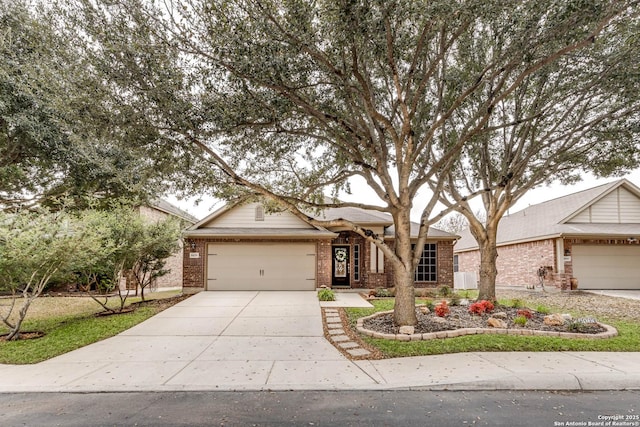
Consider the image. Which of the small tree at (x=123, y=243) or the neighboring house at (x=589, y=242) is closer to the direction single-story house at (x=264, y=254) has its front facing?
the small tree

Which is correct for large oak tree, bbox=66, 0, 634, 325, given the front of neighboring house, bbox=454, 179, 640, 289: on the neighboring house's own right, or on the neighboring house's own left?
on the neighboring house's own right

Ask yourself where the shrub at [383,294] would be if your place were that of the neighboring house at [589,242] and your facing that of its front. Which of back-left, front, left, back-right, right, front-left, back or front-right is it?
right

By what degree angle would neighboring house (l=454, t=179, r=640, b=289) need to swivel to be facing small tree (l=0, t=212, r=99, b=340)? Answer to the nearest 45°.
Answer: approximately 90° to its right

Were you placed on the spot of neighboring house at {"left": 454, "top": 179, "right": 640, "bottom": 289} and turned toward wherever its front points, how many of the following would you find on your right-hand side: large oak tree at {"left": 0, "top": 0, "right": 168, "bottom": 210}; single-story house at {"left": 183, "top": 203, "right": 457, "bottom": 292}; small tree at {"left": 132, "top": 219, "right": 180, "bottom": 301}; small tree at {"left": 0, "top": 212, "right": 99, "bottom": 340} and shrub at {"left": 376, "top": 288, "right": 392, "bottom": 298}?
5

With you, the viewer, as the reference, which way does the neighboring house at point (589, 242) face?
facing the viewer and to the right of the viewer

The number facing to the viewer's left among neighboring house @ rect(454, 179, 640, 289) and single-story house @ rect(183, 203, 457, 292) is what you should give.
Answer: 0

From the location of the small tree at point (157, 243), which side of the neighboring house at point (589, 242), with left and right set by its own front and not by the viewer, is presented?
right

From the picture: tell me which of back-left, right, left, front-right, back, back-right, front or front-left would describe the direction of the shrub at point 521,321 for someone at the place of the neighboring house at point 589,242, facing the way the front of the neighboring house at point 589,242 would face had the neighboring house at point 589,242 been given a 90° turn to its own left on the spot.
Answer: back-right

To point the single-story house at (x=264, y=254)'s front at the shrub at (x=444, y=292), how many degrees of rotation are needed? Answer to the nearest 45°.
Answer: approximately 90° to its left

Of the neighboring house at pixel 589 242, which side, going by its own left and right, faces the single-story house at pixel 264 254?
right

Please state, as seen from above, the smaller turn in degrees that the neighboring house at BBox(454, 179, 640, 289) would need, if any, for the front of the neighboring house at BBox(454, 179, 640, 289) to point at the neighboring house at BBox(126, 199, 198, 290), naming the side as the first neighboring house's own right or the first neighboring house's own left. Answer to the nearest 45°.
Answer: approximately 135° to the first neighboring house's own right

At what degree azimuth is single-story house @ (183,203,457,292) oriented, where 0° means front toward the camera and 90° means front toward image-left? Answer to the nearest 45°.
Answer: approximately 0°

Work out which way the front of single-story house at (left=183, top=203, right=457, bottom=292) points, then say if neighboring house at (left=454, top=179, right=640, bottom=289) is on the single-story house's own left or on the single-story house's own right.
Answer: on the single-story house's own left
